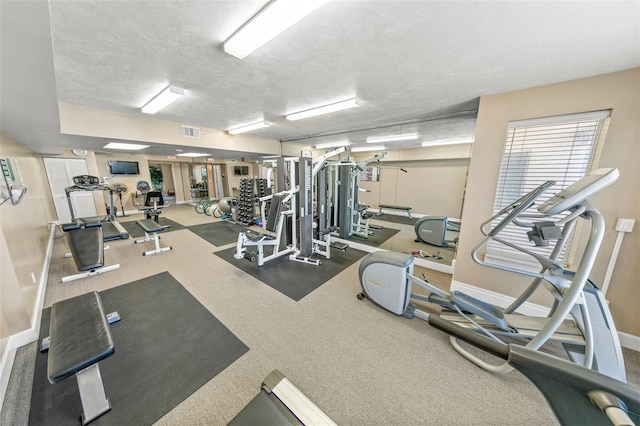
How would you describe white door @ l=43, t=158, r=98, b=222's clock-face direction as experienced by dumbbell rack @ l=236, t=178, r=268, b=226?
The white door is roughly at 2 o'clock from the dumbbell rack.

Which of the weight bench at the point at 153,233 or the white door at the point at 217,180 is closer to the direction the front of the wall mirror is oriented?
the weight bench

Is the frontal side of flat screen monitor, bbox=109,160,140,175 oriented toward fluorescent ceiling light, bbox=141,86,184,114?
yes

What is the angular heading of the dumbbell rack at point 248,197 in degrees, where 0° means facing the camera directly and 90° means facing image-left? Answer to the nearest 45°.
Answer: approximately 45°

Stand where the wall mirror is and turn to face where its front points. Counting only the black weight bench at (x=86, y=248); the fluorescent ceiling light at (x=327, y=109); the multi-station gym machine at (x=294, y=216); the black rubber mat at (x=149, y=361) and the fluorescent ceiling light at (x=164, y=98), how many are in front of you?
5

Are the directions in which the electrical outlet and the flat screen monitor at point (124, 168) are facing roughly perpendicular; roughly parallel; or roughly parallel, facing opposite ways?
roughly perpendicular

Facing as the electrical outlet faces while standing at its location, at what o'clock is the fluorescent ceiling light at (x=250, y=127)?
The fluorescent ceiling light is roughly at 2 o'clock from the electrical outlet.

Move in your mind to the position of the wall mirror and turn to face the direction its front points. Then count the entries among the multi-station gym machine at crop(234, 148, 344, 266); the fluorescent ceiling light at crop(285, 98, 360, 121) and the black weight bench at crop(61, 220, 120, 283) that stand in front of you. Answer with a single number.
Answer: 3
